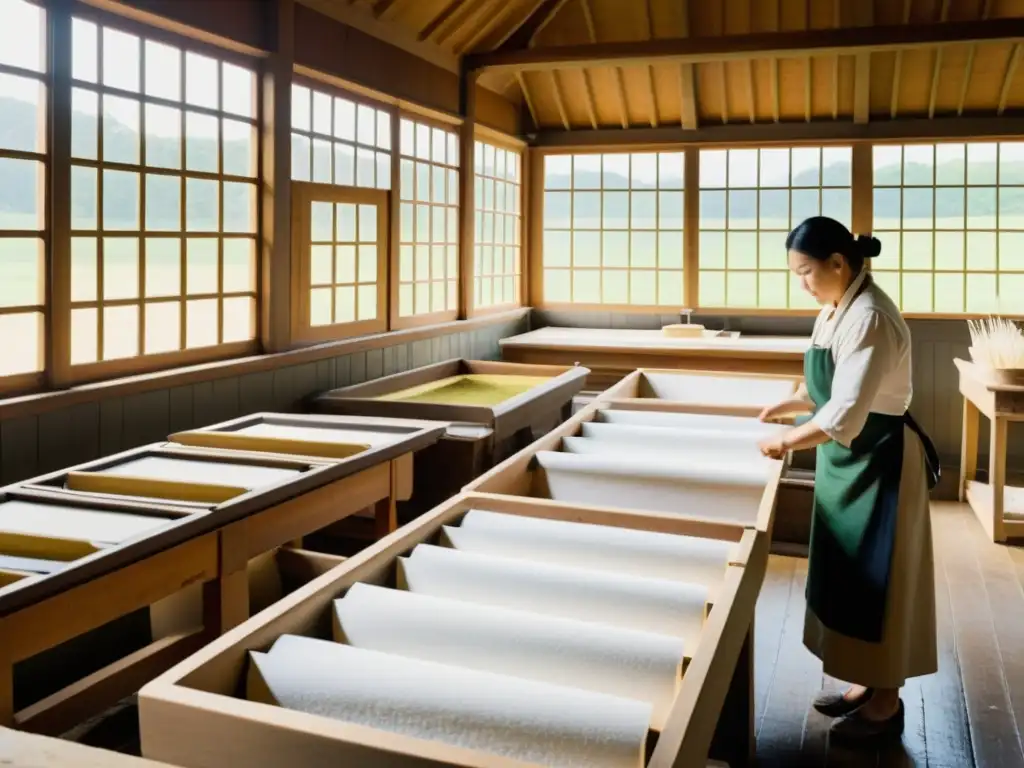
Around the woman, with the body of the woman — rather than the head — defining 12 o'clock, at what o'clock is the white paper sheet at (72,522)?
The white paper sheet is roughly at 11 o'clock from the woman.

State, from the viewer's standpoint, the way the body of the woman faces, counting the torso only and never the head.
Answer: to the viewer's left

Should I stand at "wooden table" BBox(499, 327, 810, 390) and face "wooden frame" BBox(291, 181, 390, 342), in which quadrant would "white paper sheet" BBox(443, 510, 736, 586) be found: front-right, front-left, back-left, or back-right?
front-left

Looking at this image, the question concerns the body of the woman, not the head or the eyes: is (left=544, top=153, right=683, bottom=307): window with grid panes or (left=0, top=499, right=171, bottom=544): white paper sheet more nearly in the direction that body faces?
the white paper sheet

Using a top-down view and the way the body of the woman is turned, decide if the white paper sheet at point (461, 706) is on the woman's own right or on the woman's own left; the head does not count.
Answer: on the woman's own left

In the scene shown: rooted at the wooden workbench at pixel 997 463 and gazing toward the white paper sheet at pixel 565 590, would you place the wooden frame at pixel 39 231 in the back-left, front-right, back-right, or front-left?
front-right

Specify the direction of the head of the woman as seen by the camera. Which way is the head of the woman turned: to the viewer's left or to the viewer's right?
to the viewer's left

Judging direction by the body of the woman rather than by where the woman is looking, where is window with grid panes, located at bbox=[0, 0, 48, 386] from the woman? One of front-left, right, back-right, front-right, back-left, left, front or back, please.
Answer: front

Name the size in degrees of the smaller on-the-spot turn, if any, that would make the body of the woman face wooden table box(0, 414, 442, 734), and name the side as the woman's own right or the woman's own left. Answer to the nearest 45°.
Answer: approximately 45° to the woman's own left

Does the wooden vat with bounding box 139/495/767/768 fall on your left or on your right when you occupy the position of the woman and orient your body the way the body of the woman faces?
on your left
